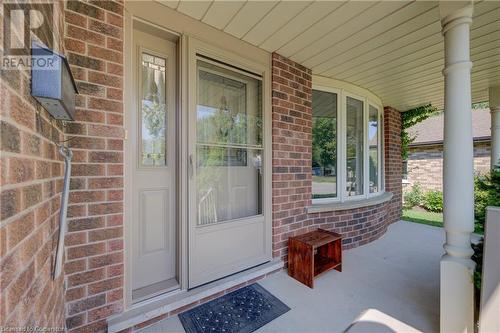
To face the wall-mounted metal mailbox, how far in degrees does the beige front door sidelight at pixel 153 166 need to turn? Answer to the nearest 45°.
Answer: approximately 45° to its right

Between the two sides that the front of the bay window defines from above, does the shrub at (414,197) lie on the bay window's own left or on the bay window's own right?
on the bay window's own left

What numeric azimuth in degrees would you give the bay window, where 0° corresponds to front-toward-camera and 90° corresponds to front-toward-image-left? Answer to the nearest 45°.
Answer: approximately 315°

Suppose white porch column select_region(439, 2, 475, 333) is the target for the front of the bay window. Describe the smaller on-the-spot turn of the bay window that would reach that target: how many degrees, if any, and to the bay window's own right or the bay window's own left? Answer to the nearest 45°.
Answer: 0° — it already faces it

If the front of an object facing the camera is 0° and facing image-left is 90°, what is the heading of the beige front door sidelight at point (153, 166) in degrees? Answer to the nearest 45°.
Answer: approximately 315°

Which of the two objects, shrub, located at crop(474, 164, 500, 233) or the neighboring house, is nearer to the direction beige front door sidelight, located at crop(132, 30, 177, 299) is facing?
the shrub

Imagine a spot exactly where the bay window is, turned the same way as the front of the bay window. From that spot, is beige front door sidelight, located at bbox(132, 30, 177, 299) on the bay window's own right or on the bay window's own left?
on the bay window's own right

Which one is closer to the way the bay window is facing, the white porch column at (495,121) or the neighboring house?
the white porch column

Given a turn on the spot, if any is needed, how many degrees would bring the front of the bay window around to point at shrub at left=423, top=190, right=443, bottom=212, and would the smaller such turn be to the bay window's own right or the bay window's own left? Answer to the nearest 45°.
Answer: approximately 90° to the bay window's own left

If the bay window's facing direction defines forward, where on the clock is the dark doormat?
The dark doormat is roughly at 2 o'clock from the bay window.
